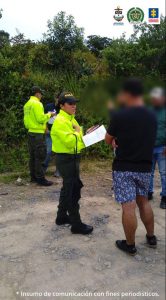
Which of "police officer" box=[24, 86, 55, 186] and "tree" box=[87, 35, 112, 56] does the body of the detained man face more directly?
the police officer

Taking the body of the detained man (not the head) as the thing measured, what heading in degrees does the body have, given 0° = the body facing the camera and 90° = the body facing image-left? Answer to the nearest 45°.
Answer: approximately 135°

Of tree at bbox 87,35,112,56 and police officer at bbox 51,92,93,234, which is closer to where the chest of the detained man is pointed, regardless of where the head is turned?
the police officer
